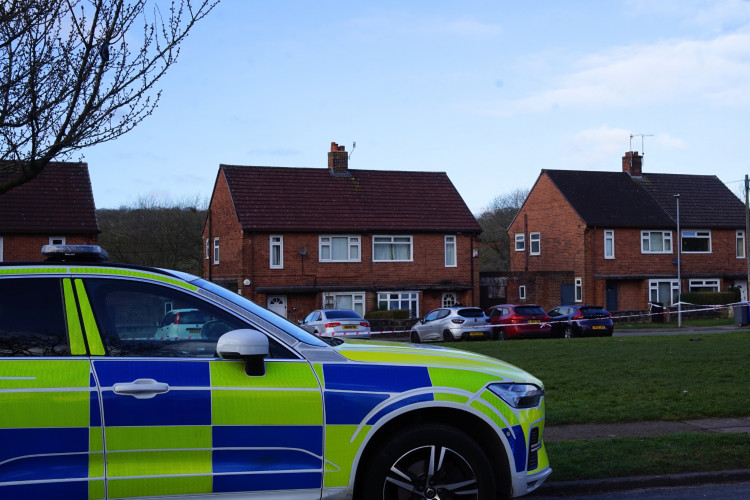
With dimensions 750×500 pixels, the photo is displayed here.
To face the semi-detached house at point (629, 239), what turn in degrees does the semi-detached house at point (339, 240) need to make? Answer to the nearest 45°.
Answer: approximately 90° to its left

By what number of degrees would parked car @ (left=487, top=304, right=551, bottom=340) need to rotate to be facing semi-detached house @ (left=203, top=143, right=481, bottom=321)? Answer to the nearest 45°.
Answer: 0° — it already faces it

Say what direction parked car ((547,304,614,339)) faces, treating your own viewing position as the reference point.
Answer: facing away from the viewer and to the left of the viewer

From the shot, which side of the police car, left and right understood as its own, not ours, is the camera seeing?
right

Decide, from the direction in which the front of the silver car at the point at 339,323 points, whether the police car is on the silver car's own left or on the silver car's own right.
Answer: on the silver car's own left

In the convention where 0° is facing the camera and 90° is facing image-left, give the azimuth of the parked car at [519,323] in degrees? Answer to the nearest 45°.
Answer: approximately 135°

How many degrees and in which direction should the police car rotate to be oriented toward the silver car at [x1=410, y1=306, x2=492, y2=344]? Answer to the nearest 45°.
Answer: approximately 90° to its left

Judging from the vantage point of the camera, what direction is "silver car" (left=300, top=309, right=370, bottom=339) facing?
facing away from the viewer and to the left of the viewer
